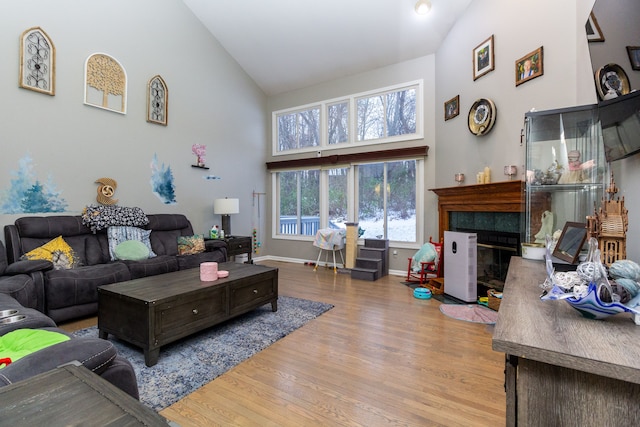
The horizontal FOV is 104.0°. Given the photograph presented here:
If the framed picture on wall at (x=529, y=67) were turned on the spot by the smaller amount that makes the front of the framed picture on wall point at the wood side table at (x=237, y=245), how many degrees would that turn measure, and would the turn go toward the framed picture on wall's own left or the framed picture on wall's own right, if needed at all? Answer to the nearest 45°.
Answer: approximately 45° to the framed picture on wall's own right

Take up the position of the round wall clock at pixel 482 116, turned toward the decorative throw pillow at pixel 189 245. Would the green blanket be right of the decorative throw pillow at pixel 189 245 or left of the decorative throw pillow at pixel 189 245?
left

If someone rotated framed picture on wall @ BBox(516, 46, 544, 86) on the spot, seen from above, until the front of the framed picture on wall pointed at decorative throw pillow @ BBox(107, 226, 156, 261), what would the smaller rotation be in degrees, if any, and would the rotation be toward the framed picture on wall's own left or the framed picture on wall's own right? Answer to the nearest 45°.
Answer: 0° — it already faces it

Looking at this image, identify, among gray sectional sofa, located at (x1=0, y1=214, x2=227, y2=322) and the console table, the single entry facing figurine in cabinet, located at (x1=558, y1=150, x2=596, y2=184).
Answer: the gray sectional sofa

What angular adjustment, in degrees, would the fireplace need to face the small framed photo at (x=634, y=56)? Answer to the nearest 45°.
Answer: approximately 45° to its left

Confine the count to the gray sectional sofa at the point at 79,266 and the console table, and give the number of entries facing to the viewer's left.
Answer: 1

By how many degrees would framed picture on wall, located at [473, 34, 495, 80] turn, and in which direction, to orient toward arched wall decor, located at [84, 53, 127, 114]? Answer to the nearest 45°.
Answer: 0° — it already faces it

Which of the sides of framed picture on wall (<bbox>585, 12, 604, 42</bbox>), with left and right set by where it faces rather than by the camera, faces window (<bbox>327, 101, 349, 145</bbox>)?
right
